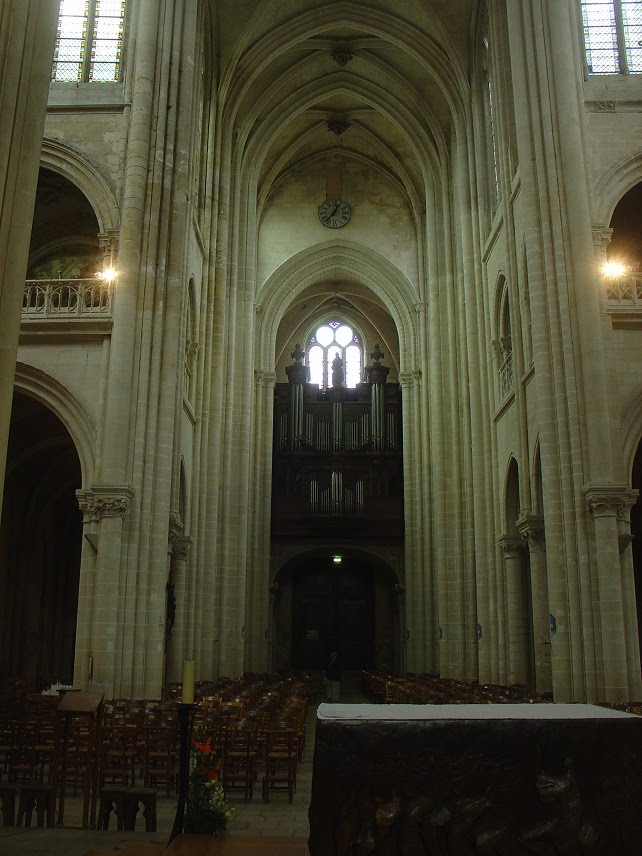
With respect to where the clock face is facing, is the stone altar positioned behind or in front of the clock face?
in front

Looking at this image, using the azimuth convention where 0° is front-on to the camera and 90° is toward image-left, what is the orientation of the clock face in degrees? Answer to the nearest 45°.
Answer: approximately 0°

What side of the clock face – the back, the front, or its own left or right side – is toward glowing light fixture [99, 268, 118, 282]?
front

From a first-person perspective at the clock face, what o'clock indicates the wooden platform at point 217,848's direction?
The wooden platform is roughly at 12 o'clock from the clock face.

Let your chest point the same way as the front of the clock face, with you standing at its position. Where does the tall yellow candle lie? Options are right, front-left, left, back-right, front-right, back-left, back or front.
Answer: front

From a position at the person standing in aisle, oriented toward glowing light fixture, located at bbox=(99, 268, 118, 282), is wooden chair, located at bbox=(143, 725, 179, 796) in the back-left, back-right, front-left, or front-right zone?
front-left

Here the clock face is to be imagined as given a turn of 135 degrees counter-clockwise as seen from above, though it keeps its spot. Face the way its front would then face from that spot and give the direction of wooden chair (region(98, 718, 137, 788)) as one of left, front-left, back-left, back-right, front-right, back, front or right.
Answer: back-right

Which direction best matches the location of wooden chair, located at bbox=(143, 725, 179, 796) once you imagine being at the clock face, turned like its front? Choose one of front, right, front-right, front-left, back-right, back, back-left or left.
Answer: front

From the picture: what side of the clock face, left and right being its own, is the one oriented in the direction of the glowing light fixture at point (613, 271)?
front

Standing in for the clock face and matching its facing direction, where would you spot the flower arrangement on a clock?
The flower arrangement is roughly at 12 o'clock from the clock face.
